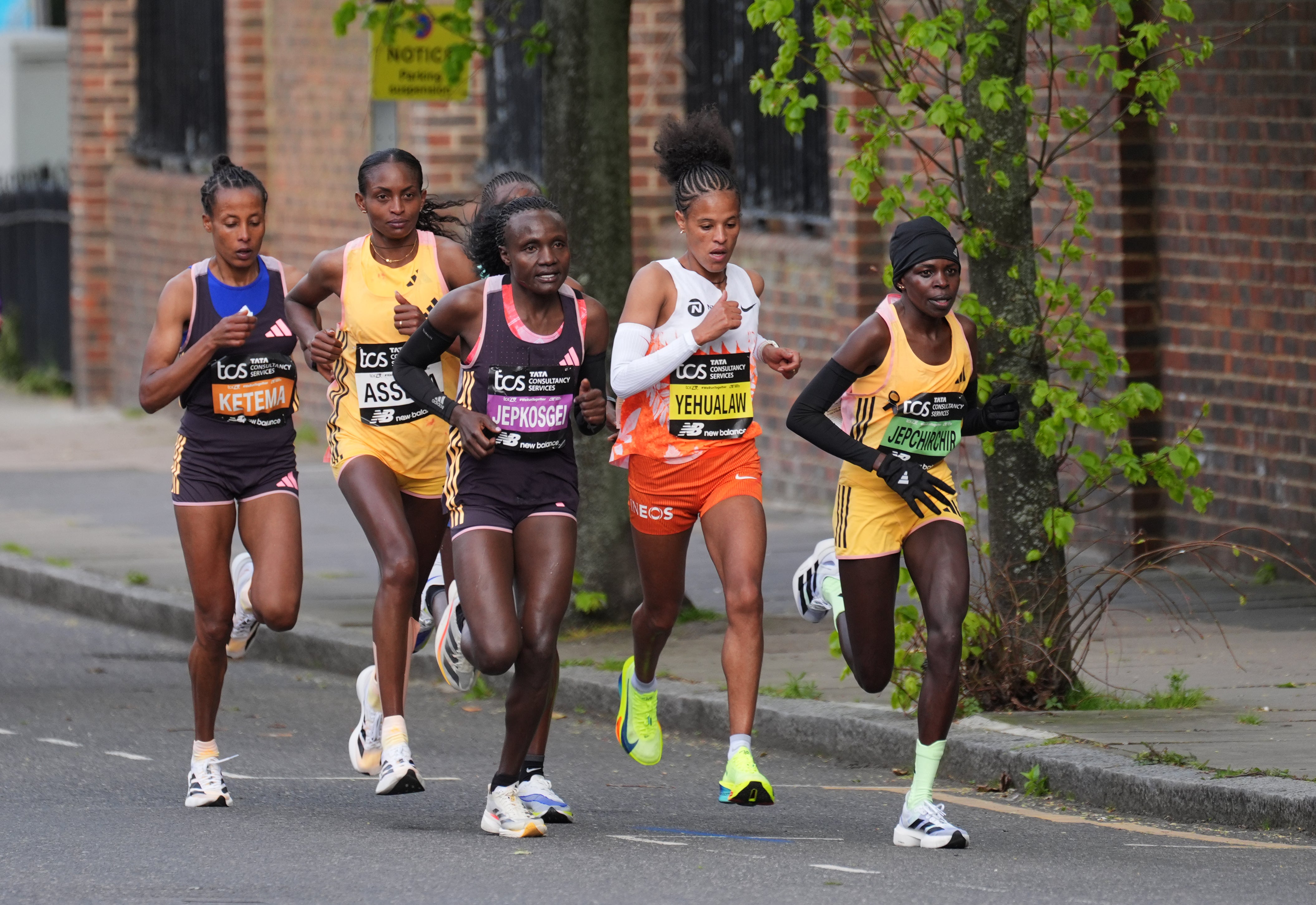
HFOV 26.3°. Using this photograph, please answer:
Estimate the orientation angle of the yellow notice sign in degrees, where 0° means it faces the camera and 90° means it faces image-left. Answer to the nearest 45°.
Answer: approximately 0°

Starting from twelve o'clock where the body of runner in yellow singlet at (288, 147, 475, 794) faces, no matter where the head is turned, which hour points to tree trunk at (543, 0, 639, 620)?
The tree trunk is roughly at 8 o'clock from the runner in yellow singlet.

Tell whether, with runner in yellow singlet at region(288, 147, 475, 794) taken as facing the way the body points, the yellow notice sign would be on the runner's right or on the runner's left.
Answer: on the runner's left

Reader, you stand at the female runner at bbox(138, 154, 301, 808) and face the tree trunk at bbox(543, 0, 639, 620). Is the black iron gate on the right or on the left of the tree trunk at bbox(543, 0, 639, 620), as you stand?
left

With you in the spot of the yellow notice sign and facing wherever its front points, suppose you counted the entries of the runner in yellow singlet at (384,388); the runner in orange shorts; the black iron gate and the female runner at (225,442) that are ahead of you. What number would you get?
3

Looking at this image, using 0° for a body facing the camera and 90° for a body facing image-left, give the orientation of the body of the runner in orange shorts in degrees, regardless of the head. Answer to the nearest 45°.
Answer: approximately 315°

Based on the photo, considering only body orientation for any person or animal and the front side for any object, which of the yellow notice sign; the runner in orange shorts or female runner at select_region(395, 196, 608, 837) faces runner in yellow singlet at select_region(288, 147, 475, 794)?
the yellow notice sign

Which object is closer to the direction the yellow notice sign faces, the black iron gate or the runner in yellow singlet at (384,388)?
the runner in yellow singlet
